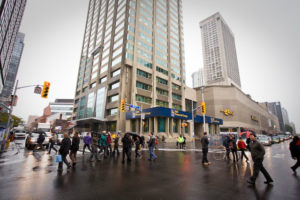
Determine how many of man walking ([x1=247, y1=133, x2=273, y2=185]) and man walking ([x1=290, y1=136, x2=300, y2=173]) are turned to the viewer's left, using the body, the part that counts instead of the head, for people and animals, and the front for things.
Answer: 1

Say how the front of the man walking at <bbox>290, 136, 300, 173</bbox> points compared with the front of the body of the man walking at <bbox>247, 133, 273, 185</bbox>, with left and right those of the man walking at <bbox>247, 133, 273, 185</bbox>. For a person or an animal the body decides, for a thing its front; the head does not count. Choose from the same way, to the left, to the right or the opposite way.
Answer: the opposite way
